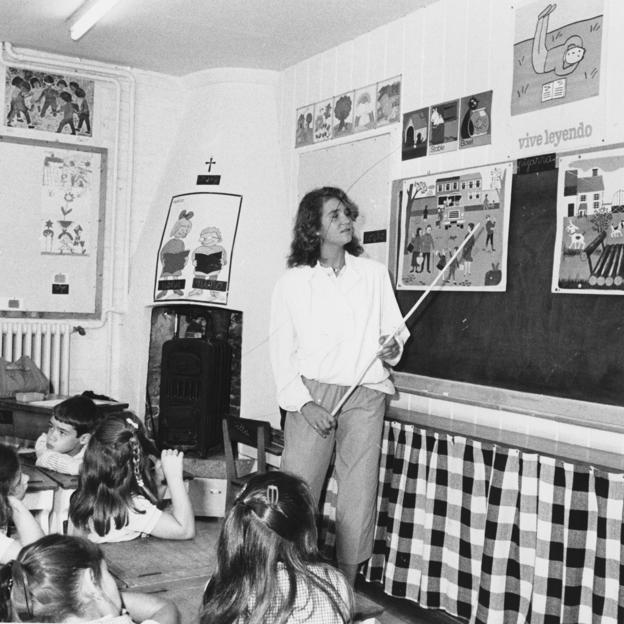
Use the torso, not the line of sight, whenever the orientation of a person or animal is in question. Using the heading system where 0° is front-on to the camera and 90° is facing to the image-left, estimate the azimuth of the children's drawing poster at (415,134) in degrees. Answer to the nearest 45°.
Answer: approximately 45°

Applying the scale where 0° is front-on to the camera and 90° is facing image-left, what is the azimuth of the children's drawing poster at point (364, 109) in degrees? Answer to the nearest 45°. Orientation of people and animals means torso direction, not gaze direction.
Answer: approximately 45°

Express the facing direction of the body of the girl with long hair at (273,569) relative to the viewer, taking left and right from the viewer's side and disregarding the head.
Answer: facing away from the viewer

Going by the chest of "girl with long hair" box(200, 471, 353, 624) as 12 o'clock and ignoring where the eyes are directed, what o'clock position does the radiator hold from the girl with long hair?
The radiator is roughly at 11 o'clock from the girl with long hair.

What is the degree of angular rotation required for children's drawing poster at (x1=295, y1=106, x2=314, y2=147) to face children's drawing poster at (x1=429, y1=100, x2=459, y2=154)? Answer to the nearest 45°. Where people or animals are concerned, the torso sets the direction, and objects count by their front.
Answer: approximately 90° to its left

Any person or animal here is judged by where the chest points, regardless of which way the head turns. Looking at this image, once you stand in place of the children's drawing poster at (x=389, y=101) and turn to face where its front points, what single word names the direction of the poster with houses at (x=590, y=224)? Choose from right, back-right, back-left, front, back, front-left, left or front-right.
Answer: left

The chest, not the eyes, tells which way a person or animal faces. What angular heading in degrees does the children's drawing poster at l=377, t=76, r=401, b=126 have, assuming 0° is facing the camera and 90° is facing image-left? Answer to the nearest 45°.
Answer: approximately 45°

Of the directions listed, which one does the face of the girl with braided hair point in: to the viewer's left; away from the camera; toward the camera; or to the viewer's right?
away from the camera

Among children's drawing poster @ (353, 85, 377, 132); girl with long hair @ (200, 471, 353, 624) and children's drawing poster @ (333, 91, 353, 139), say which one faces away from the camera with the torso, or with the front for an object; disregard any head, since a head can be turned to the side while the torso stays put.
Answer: the girl with long hair

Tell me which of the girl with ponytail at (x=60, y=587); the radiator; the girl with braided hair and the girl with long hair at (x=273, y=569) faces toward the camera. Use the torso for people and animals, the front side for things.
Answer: the radiator

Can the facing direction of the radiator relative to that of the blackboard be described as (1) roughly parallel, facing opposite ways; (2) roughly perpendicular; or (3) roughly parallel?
roughly perpendicular

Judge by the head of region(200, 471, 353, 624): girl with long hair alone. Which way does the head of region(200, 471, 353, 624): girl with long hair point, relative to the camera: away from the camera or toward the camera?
away from the camera
